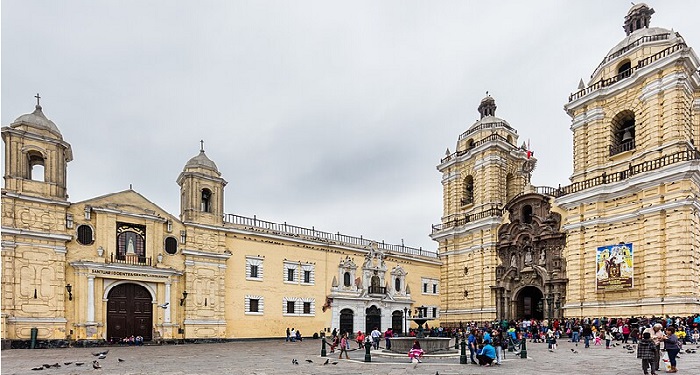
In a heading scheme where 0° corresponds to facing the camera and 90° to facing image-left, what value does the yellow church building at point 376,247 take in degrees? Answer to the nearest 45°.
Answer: approximately 0°

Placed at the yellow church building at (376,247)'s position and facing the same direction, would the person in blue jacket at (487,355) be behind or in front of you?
in front

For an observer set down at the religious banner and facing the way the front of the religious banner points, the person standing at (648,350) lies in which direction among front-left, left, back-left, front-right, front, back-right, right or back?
front-left
